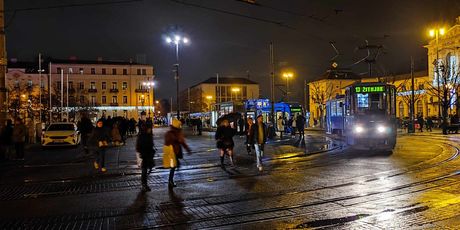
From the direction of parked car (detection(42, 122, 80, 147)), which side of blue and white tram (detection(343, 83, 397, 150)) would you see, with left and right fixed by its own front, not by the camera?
right

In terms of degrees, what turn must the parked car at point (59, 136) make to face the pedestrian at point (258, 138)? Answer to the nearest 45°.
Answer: approximately 45° to its left

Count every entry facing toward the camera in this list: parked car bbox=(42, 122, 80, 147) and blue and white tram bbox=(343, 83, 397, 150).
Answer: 2

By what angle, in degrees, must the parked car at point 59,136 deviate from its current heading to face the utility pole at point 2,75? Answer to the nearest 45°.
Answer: approximately 45° to its right

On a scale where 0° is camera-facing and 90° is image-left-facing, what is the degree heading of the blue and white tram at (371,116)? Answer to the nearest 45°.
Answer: approximately 0°

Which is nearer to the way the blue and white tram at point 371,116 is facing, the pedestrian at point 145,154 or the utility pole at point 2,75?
the pedestrian

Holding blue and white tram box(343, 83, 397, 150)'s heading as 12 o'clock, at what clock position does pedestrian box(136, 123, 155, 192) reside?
The pedestrian is roughly at 1 o'clock from the blue and white tram.

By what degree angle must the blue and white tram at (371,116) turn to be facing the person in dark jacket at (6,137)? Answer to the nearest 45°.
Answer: approximately 45° to its right
